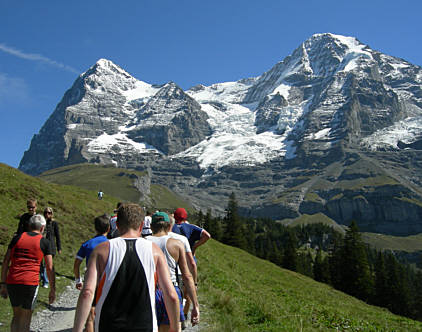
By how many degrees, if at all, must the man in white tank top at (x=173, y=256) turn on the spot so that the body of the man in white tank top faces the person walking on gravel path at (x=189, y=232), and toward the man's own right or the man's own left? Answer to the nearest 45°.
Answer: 0° — they already face them

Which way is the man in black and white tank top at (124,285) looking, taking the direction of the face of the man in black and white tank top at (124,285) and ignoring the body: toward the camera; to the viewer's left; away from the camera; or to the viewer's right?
away from the camera

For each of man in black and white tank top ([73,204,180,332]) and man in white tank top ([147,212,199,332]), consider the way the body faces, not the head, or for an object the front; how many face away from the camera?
2

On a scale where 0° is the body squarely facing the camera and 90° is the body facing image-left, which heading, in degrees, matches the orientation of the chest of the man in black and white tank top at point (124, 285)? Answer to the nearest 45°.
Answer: approximately 180°

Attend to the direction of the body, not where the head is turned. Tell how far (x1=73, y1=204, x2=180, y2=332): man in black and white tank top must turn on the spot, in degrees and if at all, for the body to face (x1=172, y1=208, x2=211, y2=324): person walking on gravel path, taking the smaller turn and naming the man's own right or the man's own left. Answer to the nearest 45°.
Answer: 0° — they already face them

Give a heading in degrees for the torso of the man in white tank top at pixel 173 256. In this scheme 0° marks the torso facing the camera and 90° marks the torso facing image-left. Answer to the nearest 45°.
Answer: approximately 180°

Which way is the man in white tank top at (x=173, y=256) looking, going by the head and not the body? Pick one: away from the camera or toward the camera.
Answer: away from the camera

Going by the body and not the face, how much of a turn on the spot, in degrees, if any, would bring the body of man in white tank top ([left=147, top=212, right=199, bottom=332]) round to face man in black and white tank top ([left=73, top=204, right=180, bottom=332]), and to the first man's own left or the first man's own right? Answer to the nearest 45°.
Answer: approximately 180°

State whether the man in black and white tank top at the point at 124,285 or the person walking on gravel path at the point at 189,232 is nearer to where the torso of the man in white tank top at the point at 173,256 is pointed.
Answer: the person walking on gravel path

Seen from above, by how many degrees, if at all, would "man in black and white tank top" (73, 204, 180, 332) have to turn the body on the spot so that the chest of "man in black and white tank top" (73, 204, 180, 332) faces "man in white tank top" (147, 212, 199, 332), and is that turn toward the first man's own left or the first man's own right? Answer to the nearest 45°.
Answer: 0° — they already face them
